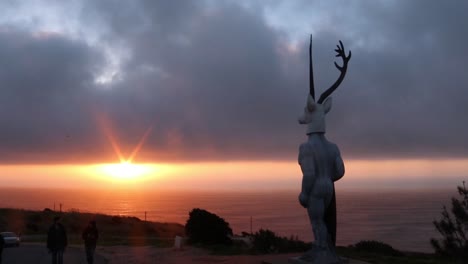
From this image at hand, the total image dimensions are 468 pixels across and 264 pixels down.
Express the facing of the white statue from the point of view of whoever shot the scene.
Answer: facing away from the viewer and to the left of the viewer

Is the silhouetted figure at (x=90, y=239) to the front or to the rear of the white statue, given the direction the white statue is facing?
to the front

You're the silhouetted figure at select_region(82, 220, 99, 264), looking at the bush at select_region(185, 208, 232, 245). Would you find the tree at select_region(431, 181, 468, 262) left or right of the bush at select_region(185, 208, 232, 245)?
right

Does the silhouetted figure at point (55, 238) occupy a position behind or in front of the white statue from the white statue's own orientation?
in front

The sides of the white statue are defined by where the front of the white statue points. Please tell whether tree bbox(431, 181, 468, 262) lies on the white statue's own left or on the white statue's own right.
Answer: on the white statue's own right

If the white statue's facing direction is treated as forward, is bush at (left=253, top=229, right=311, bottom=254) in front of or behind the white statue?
in front
